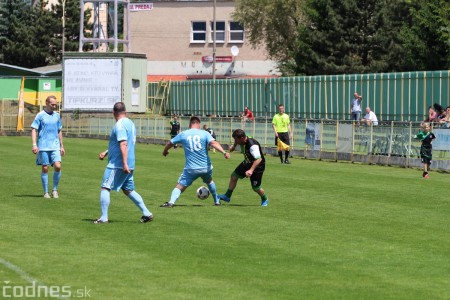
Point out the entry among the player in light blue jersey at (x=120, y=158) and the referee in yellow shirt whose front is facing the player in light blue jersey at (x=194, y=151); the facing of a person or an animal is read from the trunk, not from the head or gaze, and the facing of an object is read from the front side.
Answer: the referee in yellow shirt

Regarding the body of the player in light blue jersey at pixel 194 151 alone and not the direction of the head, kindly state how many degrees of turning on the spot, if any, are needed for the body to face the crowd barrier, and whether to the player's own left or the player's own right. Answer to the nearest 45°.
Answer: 0° — they already face it

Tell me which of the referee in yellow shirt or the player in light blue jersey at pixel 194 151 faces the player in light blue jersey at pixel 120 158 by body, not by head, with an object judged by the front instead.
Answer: the referee in yellow shirt

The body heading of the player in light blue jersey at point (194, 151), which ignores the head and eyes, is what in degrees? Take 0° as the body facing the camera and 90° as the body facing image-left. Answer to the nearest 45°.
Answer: approximately 180°

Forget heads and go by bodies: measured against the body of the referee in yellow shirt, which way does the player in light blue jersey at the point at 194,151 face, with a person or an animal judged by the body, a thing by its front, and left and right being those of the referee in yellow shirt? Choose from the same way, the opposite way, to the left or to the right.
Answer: the opposite way
